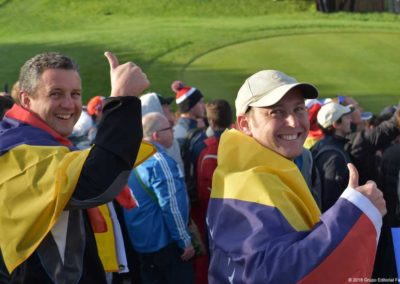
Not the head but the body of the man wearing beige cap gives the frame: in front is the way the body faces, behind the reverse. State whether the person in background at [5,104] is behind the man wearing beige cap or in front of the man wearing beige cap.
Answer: behind

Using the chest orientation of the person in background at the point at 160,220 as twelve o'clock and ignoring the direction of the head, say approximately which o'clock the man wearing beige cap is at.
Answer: The man wearing beige cap is roughly at 4 o'clock from the person in background.

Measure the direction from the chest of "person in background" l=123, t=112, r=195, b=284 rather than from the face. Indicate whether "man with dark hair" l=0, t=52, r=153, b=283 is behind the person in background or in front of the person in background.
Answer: behind

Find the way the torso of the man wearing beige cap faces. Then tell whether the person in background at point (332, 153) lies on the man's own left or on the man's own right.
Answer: on the man's own left
